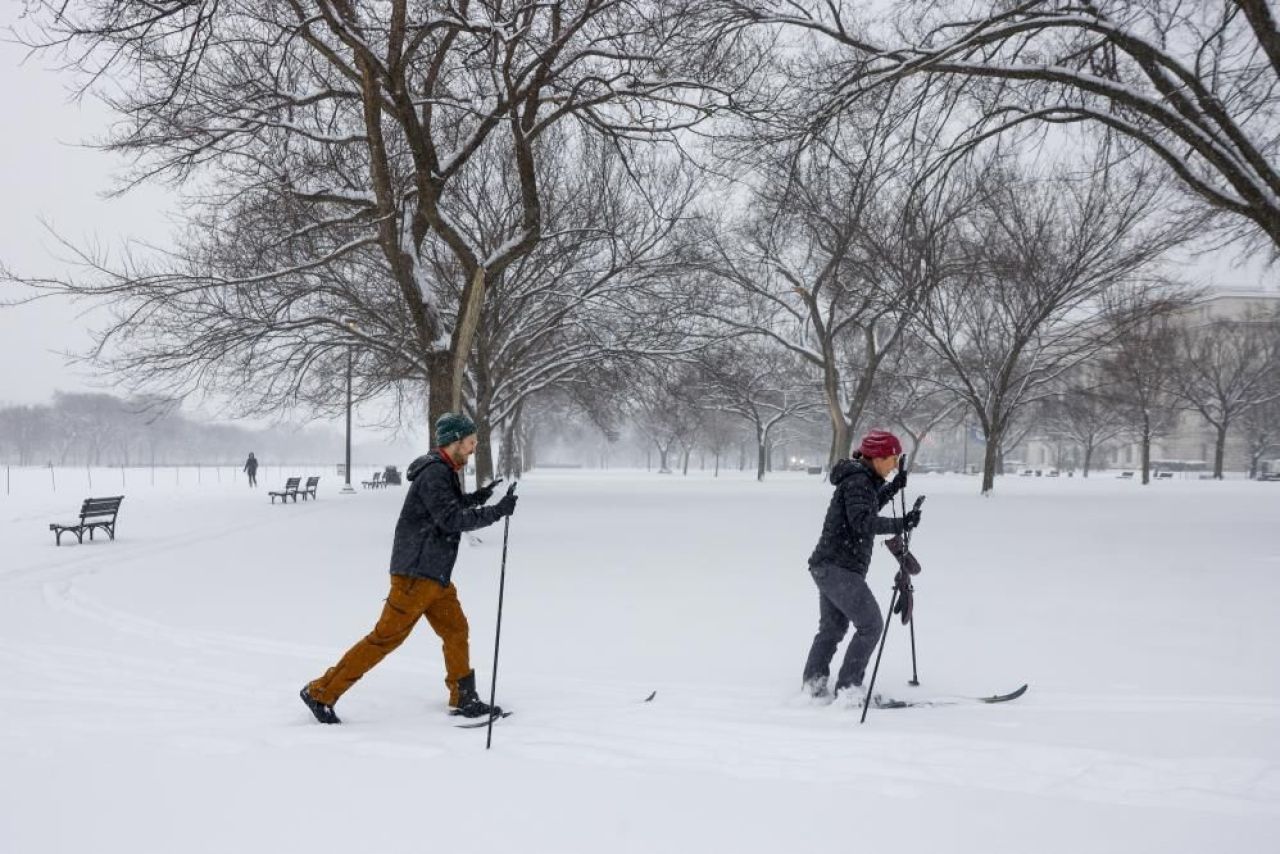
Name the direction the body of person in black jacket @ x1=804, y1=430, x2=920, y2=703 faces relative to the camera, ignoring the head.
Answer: to the viewer's right

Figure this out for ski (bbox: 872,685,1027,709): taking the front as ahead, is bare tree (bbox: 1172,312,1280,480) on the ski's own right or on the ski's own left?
on the ski's own left

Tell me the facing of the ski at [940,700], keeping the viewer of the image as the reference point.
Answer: facing to the right of the viewer

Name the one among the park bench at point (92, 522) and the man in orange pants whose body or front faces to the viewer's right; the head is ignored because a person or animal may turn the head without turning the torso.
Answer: the man in orange pants

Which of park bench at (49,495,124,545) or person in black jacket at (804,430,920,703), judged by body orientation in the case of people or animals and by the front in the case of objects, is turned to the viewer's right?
the person in black jacket

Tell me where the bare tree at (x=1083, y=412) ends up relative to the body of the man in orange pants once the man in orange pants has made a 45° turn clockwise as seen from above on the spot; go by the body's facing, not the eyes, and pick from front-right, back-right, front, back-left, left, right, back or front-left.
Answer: left

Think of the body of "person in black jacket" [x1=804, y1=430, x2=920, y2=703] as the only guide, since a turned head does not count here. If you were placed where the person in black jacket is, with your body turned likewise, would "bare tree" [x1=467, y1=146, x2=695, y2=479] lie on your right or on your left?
on your left

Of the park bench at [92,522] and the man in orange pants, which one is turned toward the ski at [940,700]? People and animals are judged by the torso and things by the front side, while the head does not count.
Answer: the man in orange pants

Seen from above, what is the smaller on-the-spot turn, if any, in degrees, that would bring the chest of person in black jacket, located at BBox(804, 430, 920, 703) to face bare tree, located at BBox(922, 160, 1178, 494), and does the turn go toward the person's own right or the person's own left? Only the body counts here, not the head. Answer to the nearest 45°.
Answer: approximately 90° to the person's own left

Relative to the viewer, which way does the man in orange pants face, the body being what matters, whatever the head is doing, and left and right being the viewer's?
facing to the right of the viewer

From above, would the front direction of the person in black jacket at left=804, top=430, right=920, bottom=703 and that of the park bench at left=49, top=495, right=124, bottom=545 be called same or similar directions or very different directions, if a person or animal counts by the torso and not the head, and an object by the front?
very different directions

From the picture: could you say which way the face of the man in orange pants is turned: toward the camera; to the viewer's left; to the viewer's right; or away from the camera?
to the viewer's right

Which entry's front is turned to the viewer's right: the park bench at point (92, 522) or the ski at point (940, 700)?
the ski
